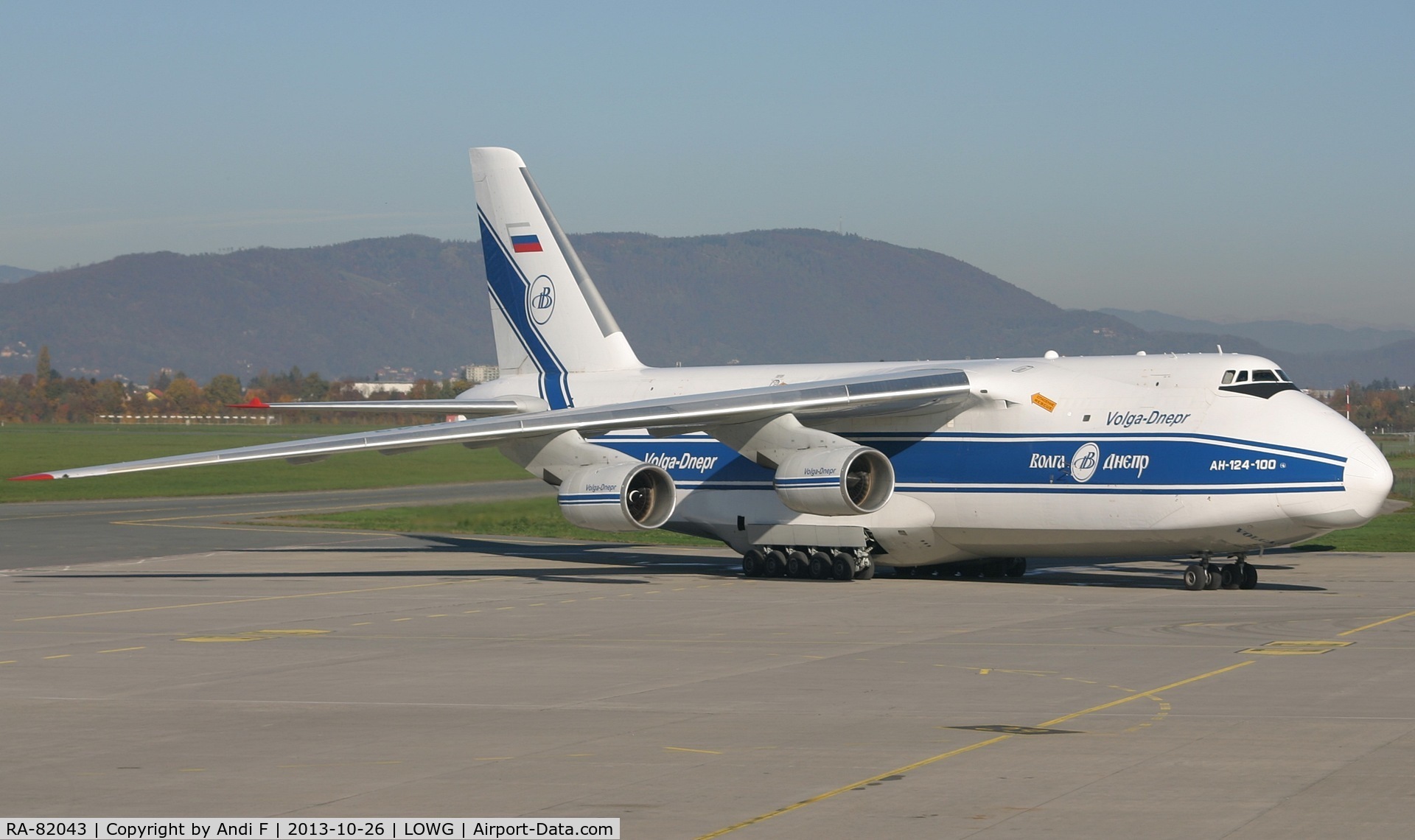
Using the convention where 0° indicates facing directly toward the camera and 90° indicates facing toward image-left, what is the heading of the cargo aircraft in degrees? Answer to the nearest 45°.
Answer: approximately 315°
